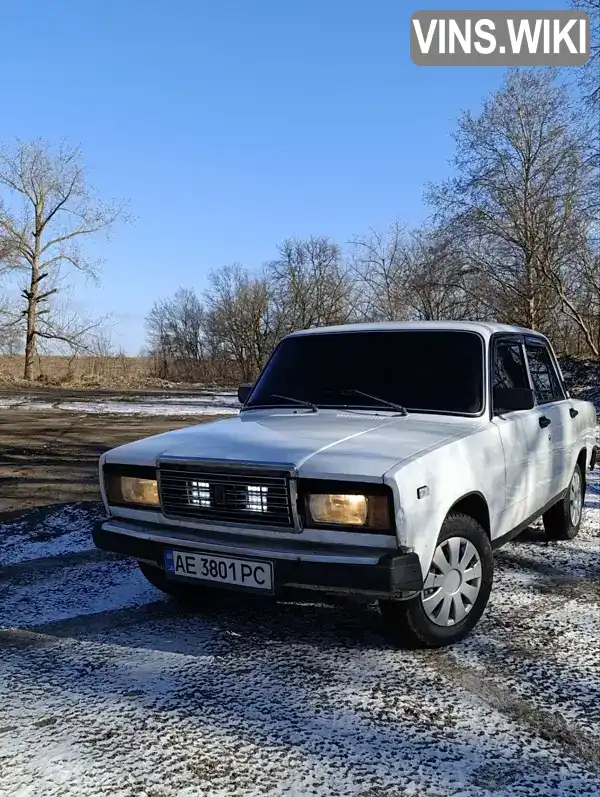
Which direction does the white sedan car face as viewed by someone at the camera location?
facing the viewer and to the left of the viewer

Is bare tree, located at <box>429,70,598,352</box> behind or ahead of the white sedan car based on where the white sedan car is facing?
behind
